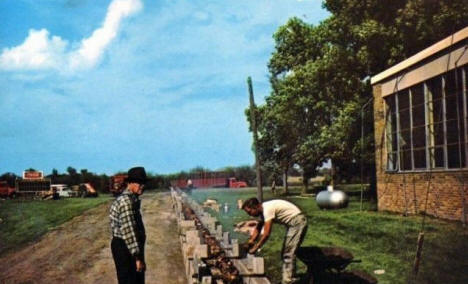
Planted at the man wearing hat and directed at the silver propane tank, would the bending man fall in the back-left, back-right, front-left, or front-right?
front-right

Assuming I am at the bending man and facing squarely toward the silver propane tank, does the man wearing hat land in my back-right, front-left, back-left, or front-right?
back-left

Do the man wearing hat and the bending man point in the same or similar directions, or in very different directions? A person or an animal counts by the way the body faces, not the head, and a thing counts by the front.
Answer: very different directions

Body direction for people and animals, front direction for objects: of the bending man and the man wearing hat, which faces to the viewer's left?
the bending man

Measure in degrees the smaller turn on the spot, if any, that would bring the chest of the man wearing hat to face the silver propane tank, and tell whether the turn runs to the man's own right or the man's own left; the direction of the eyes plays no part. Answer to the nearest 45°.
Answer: approximately 45° to the man's own left

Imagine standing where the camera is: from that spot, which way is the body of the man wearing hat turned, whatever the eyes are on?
to the viewer's right

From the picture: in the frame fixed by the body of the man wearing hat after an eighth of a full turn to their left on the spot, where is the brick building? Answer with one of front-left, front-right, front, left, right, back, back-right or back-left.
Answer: front

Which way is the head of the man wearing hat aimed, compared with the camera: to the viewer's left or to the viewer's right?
to the viewer's right

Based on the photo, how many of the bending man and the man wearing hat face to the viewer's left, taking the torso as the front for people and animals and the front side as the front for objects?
1

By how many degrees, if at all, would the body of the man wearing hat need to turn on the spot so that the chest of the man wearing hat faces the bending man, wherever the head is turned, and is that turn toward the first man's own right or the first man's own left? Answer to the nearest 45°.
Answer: approximately 45° to the first man's own left

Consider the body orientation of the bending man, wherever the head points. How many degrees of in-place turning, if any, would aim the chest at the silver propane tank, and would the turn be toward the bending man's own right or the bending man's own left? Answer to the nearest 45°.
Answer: approximately 90° to the bending man's own right

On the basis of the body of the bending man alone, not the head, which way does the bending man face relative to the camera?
to the viewer's left
